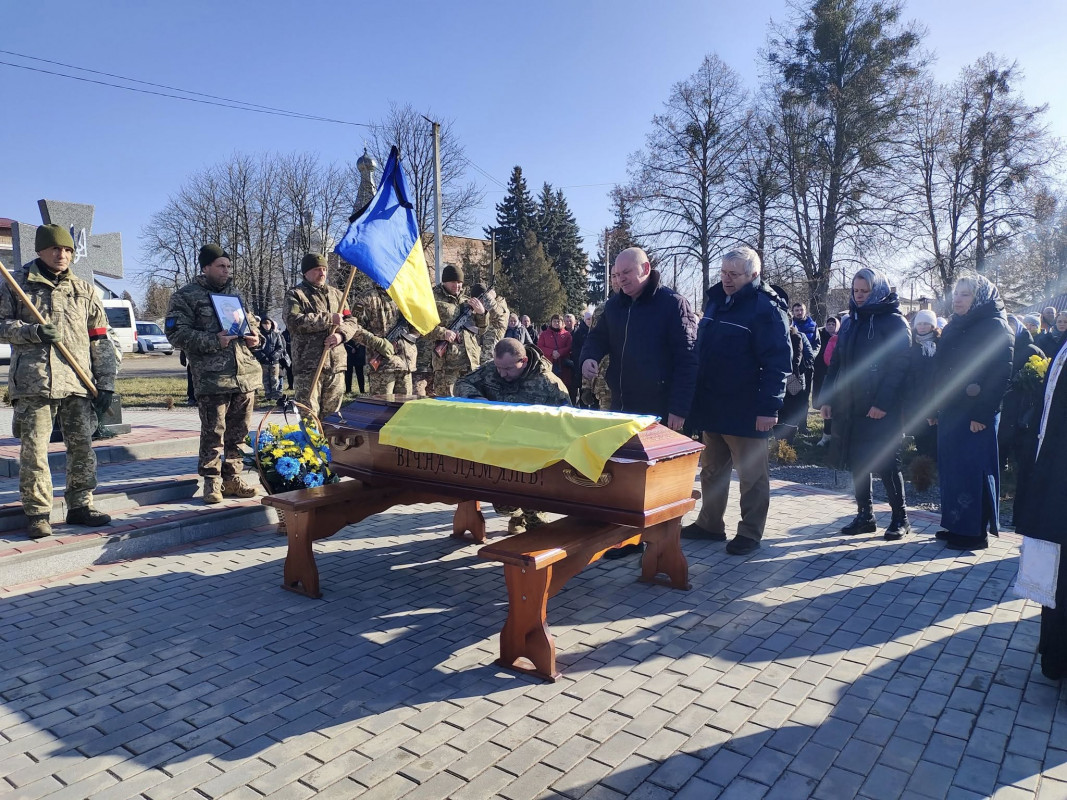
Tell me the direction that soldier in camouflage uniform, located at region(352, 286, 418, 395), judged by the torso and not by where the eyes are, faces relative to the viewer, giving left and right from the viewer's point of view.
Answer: facing the viewer and to the right of the viewer

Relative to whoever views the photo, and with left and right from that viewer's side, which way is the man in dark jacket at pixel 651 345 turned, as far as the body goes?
facing the viewer and to the left of the viewer

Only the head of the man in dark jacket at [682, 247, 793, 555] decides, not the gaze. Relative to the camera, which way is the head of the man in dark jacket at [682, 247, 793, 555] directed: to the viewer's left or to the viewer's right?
to the viewer's left

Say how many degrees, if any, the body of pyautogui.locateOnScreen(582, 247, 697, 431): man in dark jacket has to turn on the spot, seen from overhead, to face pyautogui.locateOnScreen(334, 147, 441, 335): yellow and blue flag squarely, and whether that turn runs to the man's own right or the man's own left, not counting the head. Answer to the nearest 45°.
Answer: approximately 45° to the man's own right

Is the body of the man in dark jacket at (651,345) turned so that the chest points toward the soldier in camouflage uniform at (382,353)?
no

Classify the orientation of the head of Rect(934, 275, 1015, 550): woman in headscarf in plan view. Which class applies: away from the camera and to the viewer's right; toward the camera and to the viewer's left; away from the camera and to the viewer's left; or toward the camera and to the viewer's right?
toward the camera and to the viewer's left

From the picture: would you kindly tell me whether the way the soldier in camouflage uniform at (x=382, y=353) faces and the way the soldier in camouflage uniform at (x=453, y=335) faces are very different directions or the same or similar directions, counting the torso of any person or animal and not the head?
same or similar directions

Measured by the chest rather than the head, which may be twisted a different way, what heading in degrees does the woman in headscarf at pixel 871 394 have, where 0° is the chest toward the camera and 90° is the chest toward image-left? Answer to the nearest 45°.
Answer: approximately 45°

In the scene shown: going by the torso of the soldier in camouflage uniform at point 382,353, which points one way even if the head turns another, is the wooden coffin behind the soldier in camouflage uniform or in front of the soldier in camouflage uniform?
in front

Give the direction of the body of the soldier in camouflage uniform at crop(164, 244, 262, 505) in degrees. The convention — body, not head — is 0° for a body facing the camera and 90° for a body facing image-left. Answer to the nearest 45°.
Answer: approximately 315°

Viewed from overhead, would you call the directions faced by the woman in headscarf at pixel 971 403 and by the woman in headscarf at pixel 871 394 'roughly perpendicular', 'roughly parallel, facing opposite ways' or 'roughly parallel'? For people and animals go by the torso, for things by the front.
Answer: roughly parallel
